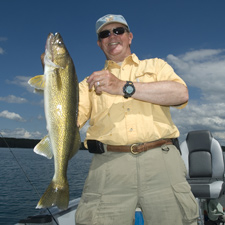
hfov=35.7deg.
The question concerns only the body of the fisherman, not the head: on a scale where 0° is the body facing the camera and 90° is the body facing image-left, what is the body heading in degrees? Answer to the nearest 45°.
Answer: approximately 0°
